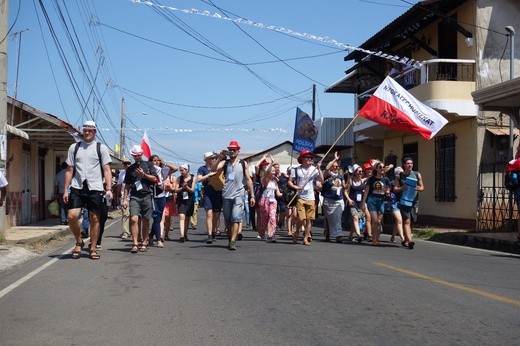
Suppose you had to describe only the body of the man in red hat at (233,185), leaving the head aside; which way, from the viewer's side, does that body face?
toward the camera

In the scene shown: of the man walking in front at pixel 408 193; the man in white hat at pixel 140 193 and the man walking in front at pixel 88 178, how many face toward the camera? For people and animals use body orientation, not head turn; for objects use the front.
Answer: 3

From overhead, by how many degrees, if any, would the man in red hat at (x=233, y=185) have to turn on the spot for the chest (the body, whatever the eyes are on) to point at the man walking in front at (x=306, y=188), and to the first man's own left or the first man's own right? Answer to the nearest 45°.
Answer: approximately 135° to the first man's own left

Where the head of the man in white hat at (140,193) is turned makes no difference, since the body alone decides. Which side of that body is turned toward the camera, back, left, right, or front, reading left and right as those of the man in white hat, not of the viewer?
front

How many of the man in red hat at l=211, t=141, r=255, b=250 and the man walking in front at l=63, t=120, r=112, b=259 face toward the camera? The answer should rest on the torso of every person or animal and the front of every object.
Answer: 2

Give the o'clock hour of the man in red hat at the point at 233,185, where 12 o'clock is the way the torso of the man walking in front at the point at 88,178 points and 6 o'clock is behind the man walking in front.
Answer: The man in red hat is roughly at 8 o'clock from the man walking in front.

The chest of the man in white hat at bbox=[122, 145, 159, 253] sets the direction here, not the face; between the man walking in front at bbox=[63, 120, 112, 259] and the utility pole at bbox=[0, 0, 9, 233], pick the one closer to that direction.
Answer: the man walking in front

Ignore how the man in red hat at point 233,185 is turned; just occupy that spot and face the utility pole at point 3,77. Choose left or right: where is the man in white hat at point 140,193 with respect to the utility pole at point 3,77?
left

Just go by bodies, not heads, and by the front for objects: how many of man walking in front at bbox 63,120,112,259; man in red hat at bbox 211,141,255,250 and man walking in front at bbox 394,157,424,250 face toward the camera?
3

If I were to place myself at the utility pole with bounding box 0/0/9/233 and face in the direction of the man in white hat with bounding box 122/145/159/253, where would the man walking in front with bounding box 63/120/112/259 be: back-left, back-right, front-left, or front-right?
front-right

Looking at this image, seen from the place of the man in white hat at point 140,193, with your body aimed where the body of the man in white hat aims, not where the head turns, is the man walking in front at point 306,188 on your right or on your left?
on your left

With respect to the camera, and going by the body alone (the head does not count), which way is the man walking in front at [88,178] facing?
toward the camera

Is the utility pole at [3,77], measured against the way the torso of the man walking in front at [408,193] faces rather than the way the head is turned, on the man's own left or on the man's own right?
on the man's own right

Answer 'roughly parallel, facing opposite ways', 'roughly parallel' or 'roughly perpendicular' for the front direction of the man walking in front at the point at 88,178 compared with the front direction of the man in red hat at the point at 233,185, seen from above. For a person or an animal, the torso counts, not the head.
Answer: roughly parallel

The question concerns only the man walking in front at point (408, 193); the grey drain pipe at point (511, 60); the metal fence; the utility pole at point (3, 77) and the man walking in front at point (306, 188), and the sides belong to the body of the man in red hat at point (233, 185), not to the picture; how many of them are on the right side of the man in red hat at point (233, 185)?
1

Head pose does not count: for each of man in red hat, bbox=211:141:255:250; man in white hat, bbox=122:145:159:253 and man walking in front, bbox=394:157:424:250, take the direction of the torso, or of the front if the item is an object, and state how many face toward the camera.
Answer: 3

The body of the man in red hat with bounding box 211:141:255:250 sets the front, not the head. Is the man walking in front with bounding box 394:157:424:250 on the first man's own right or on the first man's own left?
on the first man's own left
